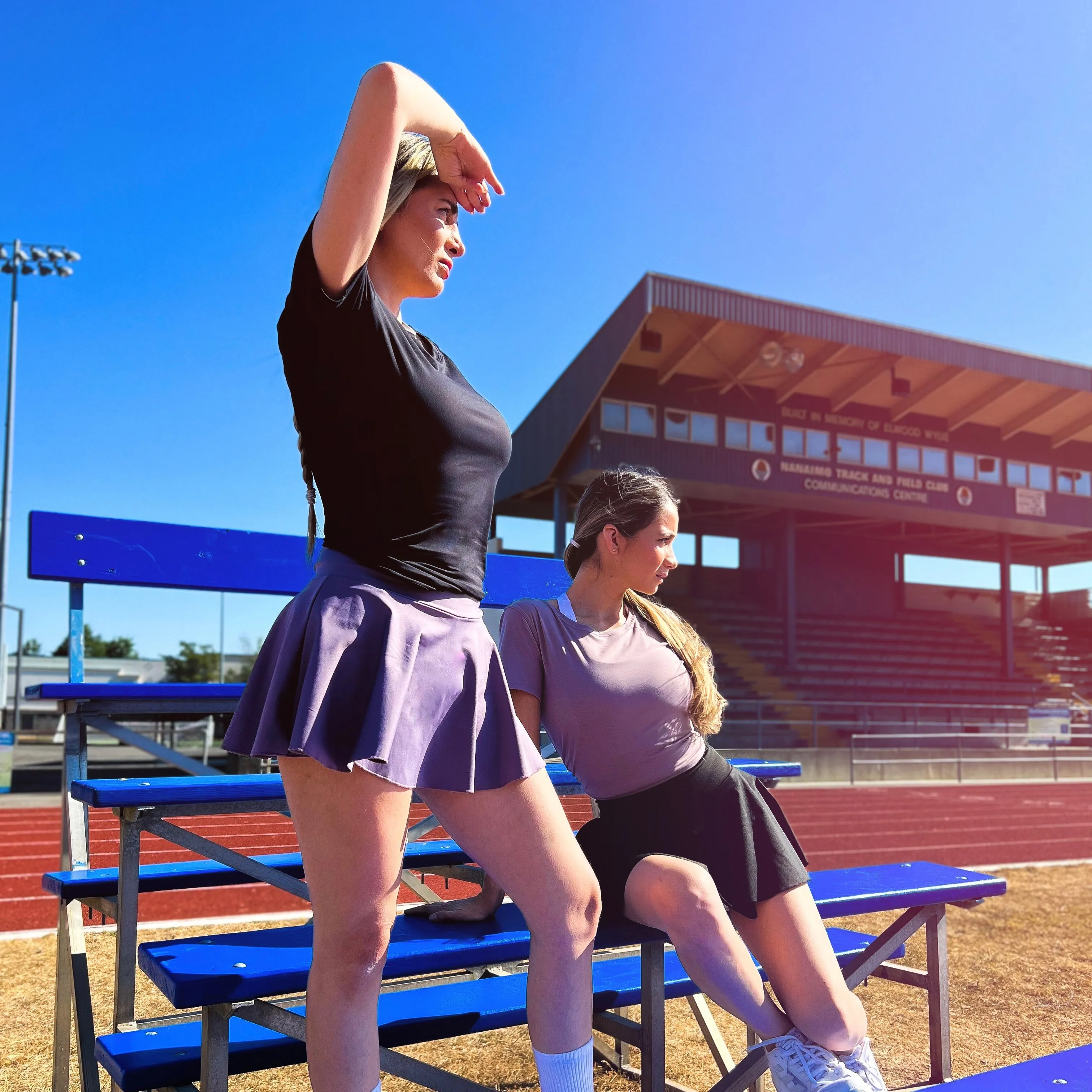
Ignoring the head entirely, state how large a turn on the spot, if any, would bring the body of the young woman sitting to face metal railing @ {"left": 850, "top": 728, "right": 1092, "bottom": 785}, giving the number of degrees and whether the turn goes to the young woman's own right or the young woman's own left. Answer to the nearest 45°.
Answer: approximately 135° to the young woman's own left

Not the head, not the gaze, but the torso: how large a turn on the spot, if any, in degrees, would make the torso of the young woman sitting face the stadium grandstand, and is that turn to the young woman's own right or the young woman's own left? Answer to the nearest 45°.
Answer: approximately 135° to the young woman's own left

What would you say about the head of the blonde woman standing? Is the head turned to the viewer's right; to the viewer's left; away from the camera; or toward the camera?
to the viewer's right

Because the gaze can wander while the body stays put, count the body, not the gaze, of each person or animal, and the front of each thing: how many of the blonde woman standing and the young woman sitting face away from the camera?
0

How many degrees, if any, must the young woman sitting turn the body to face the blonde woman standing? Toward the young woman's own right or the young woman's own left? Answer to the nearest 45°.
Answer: approximately 90° to the young woman's own right

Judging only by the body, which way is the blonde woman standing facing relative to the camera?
to the viewer's right

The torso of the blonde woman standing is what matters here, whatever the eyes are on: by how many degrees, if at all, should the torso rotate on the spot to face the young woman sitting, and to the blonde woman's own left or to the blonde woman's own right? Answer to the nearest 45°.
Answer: approximately 45° to the blonde woman's own left

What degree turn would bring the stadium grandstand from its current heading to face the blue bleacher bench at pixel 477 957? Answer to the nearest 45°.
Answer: approximately 45° to its right

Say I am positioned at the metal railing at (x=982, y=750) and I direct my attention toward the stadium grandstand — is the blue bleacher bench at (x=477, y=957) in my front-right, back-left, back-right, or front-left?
back-left

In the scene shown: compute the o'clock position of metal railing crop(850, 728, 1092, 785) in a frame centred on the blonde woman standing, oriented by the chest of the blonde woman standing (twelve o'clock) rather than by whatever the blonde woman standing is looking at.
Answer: The metal railing is roughly at 10 o'clock from the blonde woman standing.

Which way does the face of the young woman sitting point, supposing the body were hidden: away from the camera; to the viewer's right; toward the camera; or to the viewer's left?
to the viewer's right

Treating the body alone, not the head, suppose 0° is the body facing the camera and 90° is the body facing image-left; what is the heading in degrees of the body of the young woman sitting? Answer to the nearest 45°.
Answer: approximately 315°
